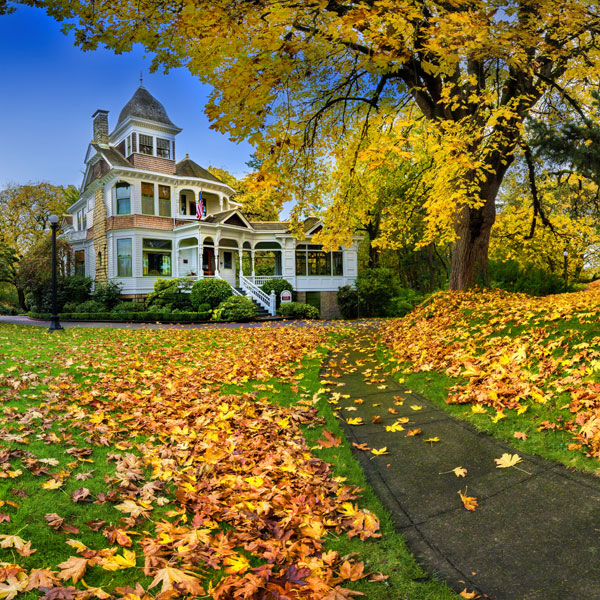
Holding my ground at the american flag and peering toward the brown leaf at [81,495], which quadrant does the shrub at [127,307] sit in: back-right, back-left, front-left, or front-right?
front-right

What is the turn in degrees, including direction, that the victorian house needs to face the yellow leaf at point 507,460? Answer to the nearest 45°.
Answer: approximately 45° to its right

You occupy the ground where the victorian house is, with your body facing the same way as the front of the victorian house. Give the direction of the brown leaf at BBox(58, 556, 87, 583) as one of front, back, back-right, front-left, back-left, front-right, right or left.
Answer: front-right

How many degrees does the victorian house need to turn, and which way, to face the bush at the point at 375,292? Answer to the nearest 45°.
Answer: approximately 90° to its left

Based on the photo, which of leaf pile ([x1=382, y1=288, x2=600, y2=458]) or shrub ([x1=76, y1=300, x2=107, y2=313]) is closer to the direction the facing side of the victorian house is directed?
the leaf pile

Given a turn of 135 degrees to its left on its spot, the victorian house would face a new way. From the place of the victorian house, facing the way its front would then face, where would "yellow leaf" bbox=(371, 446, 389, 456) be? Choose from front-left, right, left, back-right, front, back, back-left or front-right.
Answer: back

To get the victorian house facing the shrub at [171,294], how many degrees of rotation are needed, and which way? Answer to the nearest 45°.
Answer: approximately 45° to its right

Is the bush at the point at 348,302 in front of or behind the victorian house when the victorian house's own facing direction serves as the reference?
in front

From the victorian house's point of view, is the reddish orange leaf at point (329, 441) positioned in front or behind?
in front

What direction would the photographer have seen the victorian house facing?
facing the viewer and to the right of the viewer

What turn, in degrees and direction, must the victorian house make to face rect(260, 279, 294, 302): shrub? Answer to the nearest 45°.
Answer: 0° — it already faces it
